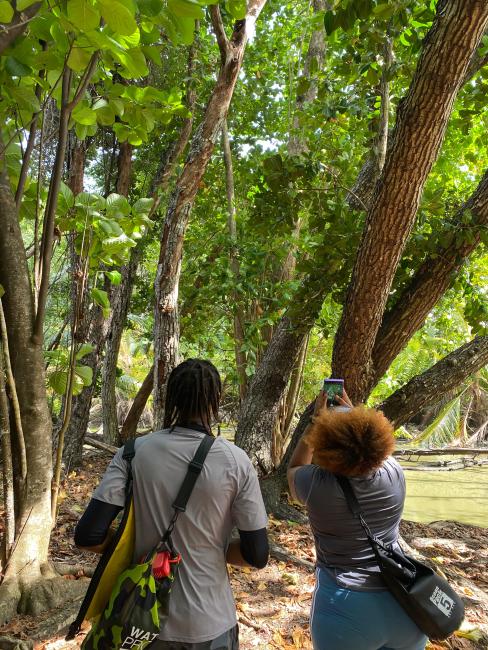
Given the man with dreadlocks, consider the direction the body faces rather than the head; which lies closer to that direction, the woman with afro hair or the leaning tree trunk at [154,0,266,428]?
the leaning tree trunk

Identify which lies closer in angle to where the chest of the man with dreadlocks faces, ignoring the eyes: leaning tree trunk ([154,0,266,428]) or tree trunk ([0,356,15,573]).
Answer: the leaning tree trunk

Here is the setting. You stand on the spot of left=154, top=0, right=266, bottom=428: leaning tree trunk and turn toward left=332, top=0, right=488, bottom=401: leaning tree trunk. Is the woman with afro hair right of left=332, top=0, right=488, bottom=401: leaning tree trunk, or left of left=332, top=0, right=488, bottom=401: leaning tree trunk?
right

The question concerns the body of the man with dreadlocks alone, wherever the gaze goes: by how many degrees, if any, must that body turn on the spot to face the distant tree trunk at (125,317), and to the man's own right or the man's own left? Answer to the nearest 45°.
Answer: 0° — they already face it

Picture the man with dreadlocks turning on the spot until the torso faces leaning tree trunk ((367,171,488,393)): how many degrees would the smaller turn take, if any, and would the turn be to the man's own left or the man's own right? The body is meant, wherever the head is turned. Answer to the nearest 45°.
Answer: approximately 45° to the man's own right

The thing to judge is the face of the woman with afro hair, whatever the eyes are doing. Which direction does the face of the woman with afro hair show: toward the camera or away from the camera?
away from the camera

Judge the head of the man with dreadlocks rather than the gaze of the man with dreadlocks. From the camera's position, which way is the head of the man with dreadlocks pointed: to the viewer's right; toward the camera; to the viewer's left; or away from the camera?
away from the camera

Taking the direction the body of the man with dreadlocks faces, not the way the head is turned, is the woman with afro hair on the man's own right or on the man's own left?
on the man's own right

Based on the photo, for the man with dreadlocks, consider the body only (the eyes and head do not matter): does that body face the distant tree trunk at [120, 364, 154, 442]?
yes

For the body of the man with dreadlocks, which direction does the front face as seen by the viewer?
away from the camera

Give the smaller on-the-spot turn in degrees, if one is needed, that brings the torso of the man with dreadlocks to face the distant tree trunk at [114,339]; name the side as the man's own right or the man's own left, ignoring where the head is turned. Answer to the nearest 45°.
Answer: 0° — they already face it

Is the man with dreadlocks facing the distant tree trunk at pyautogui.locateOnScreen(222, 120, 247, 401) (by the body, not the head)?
yes

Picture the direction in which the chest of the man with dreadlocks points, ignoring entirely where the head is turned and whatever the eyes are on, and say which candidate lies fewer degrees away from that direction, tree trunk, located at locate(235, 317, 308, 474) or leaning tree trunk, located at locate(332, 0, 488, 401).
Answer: the tree trunk

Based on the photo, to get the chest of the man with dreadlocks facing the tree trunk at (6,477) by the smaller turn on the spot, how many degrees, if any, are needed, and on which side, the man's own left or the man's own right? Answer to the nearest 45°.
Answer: approximately 45° to the man's own left

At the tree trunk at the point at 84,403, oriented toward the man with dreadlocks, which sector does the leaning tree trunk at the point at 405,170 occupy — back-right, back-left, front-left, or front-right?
front-left

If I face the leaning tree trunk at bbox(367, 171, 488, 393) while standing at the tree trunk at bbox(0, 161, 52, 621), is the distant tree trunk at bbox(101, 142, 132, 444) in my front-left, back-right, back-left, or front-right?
front-left

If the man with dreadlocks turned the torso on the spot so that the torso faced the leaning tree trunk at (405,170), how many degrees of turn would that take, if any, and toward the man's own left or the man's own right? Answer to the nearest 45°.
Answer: approximately 45° to the man's own right

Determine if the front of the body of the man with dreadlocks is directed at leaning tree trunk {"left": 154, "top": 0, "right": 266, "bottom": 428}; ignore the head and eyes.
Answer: yes

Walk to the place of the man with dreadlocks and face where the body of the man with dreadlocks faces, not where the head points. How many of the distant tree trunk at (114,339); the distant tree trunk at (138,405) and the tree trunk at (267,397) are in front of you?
3

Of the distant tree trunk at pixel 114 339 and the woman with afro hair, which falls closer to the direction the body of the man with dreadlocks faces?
the distant tree trunk

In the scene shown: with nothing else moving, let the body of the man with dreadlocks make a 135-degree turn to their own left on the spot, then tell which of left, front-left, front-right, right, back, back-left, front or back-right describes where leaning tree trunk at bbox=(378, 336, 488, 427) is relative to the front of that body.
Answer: back

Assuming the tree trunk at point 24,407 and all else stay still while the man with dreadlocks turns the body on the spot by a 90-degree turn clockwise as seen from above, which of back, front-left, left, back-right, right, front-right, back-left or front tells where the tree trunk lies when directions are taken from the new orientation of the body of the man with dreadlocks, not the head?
back-left
